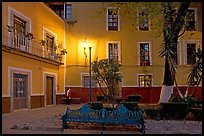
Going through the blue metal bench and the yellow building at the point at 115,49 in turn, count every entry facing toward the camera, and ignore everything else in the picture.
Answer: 2

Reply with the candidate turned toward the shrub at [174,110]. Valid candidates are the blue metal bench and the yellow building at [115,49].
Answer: the yellow building

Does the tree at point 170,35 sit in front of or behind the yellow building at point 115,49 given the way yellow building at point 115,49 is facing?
in front

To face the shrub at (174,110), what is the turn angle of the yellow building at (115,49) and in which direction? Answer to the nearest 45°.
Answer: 0° — it already faces it

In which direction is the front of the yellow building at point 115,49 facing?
toward the camera

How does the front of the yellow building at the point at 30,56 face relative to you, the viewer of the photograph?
facing the viewer and to the right of the viewer

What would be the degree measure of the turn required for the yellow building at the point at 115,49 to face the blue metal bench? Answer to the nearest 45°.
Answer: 0° — it already faces it

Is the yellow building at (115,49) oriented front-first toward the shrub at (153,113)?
yes

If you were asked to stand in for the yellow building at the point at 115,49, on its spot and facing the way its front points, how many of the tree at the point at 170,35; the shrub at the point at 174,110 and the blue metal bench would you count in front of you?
3

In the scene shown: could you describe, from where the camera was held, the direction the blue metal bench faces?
facing the viewer
